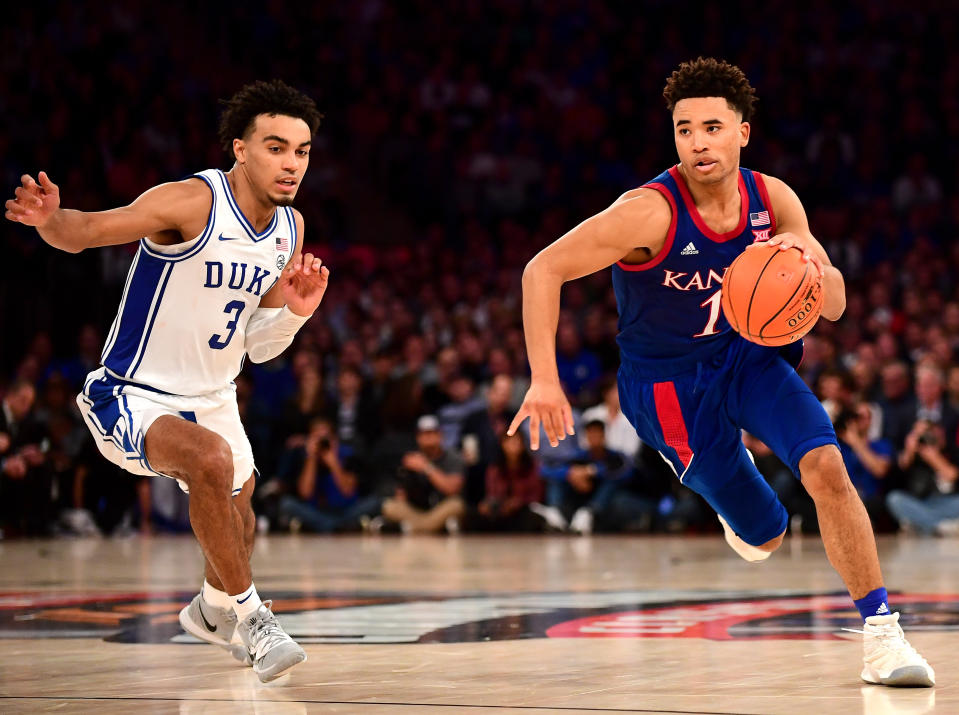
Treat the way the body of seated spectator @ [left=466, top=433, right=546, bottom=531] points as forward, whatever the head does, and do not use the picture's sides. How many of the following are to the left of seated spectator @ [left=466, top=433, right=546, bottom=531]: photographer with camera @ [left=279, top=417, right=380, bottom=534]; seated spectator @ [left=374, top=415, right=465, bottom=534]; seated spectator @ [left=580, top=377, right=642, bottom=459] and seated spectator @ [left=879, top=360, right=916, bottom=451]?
2

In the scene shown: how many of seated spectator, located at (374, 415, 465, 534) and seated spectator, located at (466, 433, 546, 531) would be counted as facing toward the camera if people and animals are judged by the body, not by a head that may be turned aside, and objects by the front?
2

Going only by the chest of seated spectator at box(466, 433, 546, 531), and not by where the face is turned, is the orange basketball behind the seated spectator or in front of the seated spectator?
in front

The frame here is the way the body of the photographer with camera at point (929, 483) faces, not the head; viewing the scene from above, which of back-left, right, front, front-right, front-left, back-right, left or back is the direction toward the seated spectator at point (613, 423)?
right

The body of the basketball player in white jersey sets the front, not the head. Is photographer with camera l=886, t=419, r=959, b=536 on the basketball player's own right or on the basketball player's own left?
on the basketball player's own left

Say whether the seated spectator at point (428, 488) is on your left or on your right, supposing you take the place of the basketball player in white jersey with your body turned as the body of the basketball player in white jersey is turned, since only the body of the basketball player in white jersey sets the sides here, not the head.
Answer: on your left

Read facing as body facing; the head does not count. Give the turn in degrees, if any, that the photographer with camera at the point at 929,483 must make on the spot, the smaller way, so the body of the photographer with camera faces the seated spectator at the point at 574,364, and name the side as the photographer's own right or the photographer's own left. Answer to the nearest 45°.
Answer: approximately 90° to the photographer's own right

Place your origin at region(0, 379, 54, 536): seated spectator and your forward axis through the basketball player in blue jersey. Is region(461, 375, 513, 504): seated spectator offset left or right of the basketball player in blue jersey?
left

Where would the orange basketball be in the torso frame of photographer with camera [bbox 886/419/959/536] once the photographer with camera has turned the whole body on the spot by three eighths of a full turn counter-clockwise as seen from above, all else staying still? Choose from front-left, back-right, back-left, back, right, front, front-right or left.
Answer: back-right

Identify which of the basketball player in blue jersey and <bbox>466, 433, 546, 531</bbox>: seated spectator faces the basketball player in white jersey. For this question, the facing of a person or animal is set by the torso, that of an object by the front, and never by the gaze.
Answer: the seated spectator

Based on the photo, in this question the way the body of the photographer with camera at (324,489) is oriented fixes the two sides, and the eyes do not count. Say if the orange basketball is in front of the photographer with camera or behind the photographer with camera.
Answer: in front

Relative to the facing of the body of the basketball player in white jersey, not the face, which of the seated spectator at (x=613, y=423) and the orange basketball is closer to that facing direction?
the orange basketball
